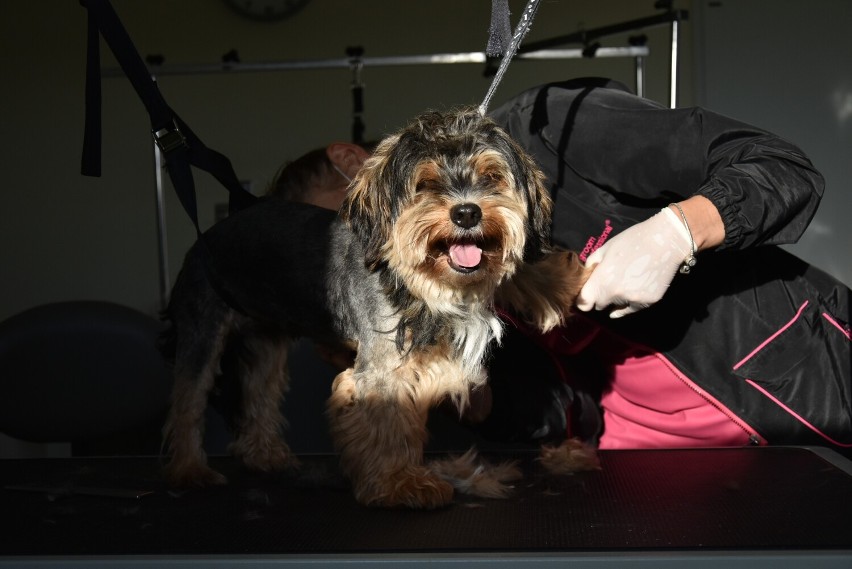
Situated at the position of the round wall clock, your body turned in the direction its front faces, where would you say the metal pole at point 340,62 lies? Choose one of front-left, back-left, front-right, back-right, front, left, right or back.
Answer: front

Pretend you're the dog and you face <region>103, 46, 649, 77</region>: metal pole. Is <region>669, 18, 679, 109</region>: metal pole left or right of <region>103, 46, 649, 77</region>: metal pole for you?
right

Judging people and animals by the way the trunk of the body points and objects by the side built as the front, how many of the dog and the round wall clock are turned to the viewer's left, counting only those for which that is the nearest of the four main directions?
0

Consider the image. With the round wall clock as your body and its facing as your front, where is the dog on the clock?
The dog is roughly at 12 o'clock from the round wall clock.

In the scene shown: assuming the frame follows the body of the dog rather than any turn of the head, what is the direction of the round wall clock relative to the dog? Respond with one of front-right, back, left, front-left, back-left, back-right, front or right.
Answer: back-left

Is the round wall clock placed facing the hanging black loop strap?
yes

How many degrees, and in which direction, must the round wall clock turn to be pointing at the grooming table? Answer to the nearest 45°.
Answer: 0° — it already faces it

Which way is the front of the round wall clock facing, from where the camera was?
facing the viewer

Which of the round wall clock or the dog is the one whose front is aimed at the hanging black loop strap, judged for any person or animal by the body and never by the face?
the round wall clock

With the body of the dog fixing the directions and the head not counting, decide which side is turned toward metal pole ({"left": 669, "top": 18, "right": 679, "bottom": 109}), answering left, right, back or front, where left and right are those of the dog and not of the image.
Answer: left
